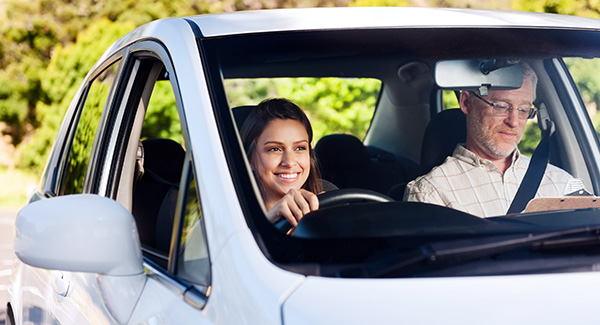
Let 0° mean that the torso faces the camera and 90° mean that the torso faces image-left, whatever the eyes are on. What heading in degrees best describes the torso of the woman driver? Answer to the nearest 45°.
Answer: approximately 315°

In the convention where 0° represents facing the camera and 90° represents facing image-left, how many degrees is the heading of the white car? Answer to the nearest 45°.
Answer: approximately 315°

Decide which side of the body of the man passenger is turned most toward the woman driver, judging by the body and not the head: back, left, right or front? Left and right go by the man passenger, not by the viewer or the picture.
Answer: right

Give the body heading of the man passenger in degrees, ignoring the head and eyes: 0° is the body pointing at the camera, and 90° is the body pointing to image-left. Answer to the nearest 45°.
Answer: approximately 315°

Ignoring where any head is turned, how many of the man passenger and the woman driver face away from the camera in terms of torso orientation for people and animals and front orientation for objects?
0
